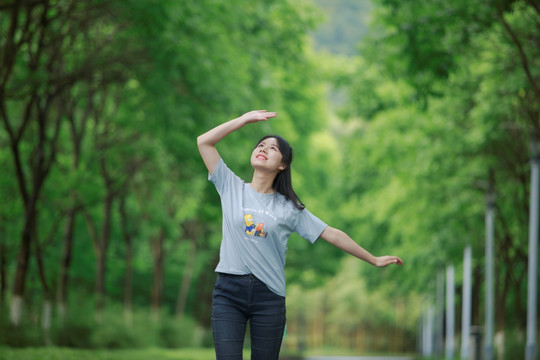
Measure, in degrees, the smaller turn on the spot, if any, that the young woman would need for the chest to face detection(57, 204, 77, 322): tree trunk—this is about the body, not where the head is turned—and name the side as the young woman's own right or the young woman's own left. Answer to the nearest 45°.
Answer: approximately 180°

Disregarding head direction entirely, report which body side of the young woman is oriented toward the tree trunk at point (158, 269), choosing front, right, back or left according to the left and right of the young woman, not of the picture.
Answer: back

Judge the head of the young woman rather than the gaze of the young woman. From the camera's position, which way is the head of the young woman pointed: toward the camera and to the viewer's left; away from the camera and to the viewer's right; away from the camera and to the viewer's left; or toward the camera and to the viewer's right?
toward the camera and to the viewer's left

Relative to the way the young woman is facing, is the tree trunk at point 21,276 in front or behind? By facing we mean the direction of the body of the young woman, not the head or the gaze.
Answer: behind

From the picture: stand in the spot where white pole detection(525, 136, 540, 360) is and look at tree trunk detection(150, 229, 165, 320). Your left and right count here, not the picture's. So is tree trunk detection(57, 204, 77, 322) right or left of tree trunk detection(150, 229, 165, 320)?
left

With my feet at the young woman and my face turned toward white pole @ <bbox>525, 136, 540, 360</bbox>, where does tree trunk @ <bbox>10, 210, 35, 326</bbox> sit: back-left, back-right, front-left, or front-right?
front-left

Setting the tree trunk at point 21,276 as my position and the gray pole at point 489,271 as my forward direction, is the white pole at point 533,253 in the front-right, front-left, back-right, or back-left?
front-right

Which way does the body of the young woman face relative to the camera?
toward the camera

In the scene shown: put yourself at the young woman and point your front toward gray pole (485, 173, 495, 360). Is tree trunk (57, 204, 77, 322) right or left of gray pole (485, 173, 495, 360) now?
left

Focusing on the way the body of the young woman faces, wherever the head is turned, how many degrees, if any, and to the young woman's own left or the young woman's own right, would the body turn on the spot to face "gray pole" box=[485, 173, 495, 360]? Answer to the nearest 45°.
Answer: approximately 180°
